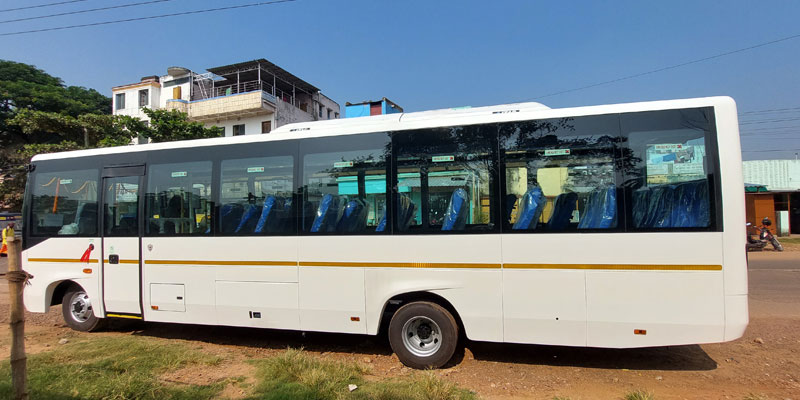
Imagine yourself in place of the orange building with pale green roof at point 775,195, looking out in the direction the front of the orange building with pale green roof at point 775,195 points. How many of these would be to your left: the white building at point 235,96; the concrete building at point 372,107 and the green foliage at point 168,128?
0

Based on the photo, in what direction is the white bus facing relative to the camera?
to the viewer's left

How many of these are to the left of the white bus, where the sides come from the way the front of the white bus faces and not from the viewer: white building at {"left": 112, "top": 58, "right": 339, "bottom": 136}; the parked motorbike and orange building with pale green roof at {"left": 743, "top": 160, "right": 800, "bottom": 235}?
0

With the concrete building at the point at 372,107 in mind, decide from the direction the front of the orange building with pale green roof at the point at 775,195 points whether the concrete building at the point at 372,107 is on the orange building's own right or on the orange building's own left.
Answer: on the orange building's own right

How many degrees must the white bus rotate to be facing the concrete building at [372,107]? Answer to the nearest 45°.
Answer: approximately 90° to its right

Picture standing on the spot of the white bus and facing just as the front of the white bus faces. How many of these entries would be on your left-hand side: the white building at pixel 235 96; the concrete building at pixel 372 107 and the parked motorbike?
0

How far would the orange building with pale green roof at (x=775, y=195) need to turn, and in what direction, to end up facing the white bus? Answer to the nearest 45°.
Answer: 0° — it already faces it

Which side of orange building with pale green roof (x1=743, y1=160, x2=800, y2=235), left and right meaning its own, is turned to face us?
front

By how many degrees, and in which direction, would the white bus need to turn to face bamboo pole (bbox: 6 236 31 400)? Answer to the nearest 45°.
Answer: approximately 45° to its left

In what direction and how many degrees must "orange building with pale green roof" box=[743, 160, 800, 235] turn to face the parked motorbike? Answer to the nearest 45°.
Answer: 0° — it already faces it

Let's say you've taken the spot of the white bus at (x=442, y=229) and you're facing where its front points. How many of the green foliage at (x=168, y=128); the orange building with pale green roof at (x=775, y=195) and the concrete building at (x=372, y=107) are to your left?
0

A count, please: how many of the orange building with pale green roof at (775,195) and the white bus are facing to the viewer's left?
1
